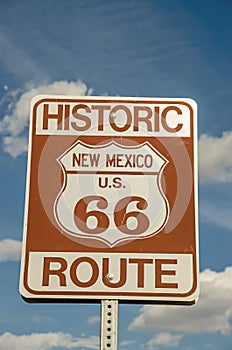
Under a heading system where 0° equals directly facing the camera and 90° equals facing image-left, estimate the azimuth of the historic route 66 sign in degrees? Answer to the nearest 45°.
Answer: approximately 0°
